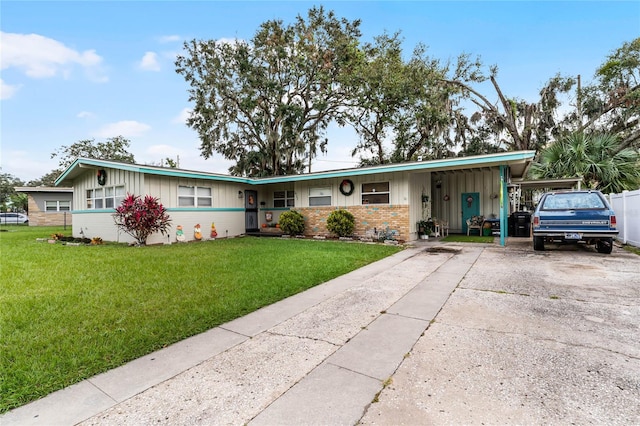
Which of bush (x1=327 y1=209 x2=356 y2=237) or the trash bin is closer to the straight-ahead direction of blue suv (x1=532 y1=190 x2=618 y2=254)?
the trash bin

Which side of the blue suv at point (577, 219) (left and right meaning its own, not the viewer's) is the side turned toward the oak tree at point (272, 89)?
left

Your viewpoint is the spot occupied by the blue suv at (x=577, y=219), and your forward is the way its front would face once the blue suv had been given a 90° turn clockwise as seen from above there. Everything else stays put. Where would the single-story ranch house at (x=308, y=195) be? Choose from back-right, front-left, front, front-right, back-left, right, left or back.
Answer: back

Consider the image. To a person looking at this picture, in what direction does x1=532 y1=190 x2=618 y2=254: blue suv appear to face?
facing away from the viewer

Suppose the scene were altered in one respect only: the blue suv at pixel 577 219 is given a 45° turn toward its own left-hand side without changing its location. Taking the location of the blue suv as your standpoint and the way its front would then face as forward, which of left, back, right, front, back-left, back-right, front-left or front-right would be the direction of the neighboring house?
front-left

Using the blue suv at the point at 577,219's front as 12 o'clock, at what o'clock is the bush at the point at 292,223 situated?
The bush is roughly at 9 o'clock from the blue suv.

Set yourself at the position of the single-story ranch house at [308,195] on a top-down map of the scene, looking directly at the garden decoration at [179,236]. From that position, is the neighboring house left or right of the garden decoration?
right

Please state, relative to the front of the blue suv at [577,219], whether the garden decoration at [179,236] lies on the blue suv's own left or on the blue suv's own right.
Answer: on the blue suv's own left

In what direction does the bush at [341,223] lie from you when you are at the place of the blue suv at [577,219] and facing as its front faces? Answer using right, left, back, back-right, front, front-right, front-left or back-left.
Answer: left
